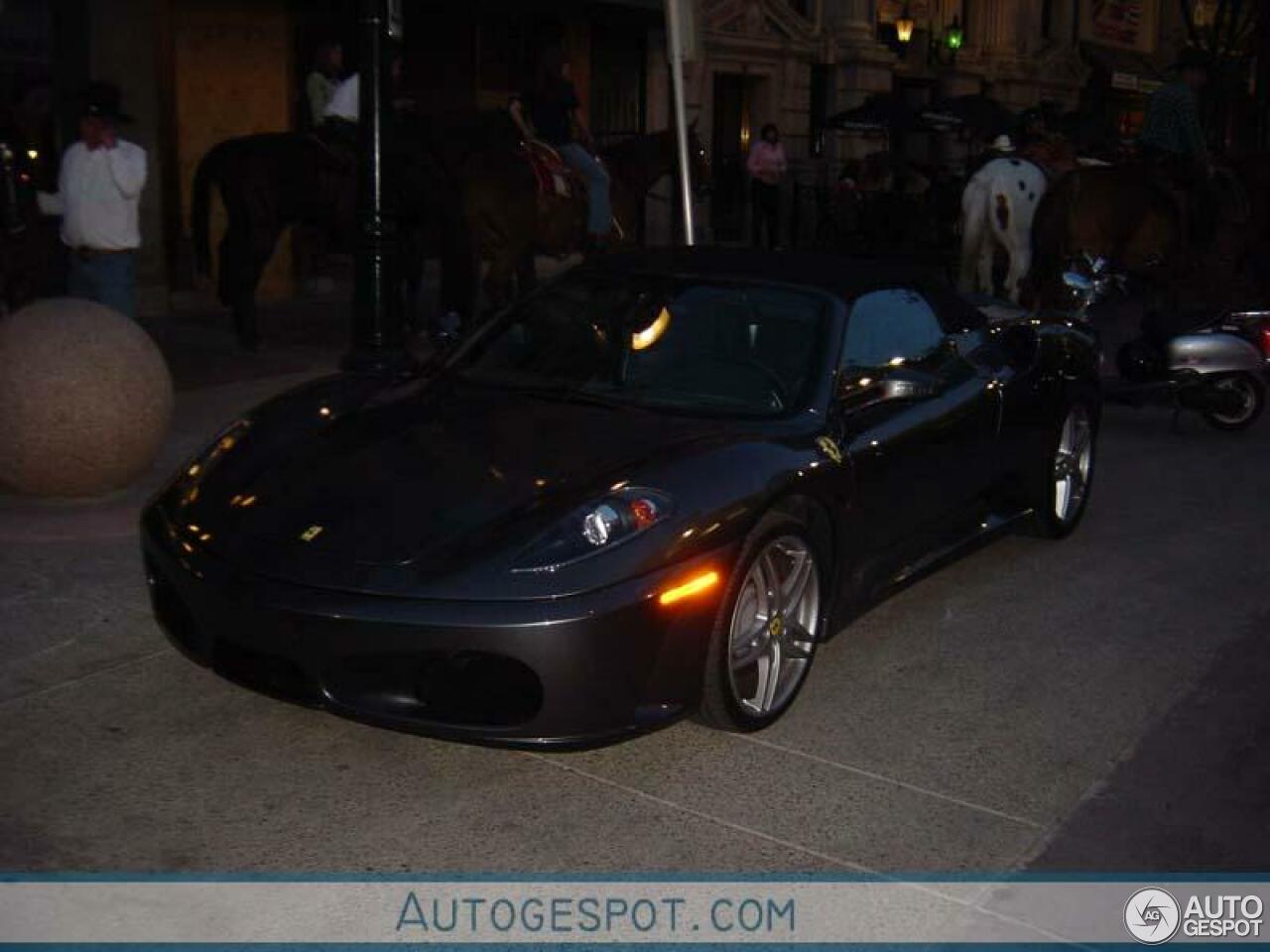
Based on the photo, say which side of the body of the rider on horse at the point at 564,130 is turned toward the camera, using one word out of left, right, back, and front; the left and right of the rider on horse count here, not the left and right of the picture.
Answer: right

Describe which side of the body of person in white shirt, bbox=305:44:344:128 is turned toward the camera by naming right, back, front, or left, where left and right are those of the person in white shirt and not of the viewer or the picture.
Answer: right

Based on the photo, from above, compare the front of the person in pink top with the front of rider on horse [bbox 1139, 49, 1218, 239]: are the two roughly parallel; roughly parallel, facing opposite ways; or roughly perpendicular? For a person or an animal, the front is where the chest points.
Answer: roughly perpendicular

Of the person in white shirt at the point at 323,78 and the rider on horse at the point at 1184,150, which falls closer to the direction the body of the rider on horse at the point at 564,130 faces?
the rider on horse

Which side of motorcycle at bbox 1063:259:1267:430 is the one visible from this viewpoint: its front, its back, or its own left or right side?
left

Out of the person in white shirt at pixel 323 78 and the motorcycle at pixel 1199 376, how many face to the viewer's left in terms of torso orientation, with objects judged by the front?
1

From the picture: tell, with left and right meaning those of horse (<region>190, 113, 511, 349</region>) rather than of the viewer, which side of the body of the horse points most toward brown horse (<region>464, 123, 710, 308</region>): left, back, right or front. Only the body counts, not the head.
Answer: front
